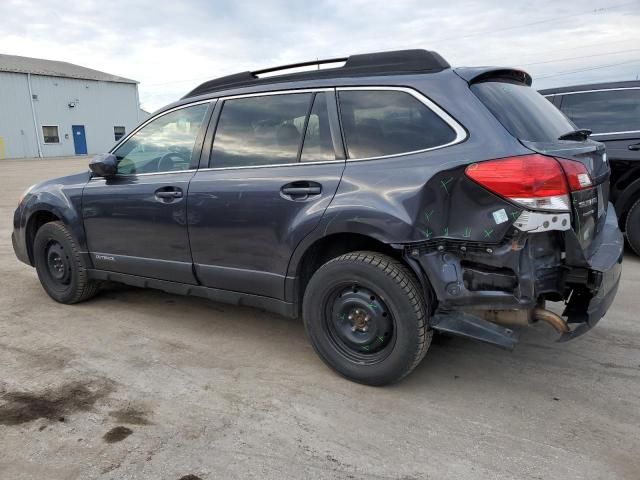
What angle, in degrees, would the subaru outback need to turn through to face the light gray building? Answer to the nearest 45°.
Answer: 0° — it already faces it

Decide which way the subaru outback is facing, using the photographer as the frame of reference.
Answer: facing away from the viewer and to the left of the viewer

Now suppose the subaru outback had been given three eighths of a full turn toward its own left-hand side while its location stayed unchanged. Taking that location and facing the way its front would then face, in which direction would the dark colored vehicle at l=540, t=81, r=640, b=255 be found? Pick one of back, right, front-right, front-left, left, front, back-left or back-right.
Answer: back-left
